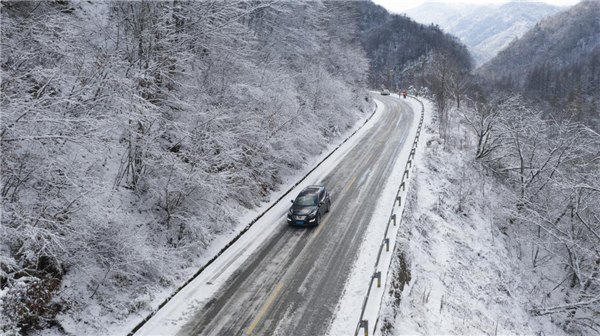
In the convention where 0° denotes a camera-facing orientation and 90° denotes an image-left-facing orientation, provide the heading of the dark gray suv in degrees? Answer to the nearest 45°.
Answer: approximately 45°
